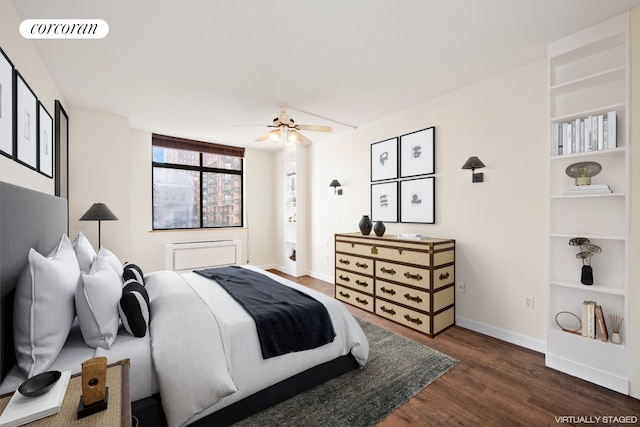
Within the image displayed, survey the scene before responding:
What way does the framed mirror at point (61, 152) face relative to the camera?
to the viewer's right

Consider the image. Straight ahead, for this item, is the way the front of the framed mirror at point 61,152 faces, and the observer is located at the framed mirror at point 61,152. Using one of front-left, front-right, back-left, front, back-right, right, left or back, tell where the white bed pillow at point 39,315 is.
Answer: right

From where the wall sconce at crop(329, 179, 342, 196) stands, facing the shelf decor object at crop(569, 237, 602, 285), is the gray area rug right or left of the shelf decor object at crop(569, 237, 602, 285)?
right

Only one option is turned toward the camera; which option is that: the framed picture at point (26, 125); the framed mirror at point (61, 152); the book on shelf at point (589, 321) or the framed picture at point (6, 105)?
the book on shelf

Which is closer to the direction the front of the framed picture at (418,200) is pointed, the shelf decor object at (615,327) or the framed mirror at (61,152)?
the framed mirror

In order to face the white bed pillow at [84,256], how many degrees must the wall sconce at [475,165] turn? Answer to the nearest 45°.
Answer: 0° — it already faces it

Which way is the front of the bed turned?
to the viewer's right

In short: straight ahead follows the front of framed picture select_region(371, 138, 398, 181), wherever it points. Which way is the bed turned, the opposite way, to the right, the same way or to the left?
the opposite way

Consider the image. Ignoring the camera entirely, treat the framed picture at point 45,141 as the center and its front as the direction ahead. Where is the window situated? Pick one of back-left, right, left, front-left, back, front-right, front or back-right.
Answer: front-left

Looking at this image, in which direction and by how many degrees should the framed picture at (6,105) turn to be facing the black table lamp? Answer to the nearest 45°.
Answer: approximately 45° to its left

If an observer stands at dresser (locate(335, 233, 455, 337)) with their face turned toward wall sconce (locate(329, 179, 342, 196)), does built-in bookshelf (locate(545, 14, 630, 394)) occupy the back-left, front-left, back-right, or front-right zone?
back-right

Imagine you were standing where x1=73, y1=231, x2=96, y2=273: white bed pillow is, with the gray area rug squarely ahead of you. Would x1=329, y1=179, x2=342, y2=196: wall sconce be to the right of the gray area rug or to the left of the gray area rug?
left

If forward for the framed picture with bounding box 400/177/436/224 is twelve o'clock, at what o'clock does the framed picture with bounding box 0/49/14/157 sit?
the framed picture with bounding box 0/49/14/157 is roughly at 12 o'clock from the framed picture with bounding box 400/177/436/224.

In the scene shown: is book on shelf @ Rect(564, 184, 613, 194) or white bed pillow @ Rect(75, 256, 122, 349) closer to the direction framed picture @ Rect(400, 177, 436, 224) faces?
the white bed pillow

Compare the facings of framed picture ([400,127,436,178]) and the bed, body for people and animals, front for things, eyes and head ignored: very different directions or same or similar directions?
very different directions
